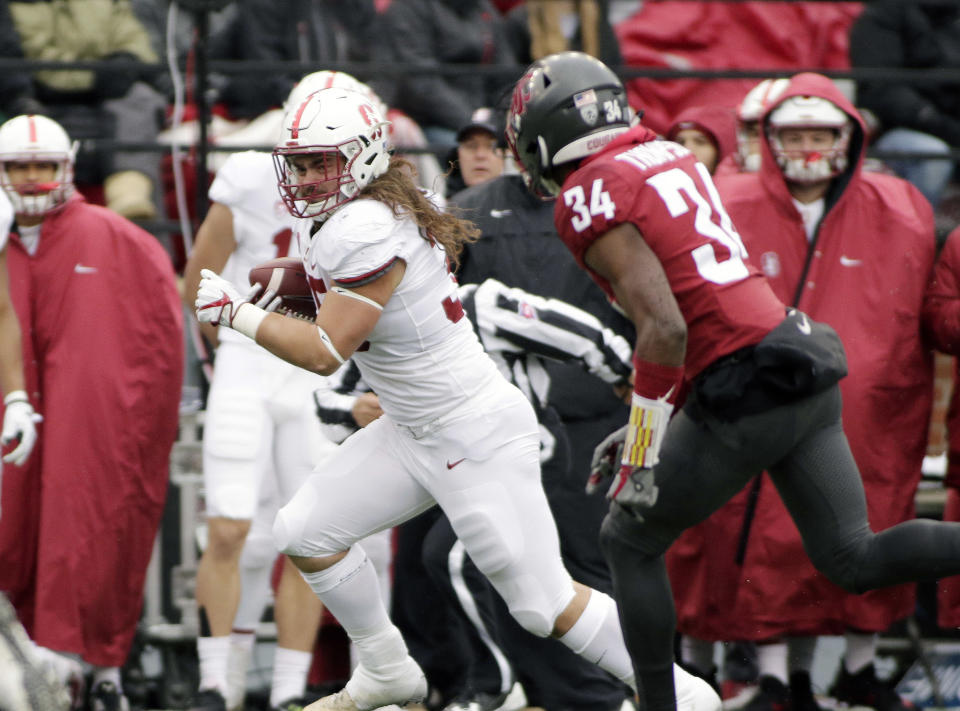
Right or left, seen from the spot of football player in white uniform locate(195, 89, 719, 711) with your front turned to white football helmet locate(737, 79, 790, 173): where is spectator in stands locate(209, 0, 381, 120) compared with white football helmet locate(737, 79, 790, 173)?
left

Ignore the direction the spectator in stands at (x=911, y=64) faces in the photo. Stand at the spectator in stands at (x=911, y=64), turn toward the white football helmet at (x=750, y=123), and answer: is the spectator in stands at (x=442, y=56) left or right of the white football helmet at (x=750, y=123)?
right

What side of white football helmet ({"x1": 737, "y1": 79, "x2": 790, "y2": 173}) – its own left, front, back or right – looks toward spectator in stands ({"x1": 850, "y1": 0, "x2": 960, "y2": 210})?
back

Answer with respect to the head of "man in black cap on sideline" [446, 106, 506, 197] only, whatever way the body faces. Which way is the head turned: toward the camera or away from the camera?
toward the camera

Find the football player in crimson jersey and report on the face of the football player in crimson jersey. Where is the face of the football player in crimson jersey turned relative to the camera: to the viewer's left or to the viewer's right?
to the viewer's left

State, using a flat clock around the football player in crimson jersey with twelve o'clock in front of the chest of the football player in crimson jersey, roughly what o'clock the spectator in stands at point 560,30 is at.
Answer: The spectator in stands is roughly at 1 o'clock from the football player in crimson jersey.

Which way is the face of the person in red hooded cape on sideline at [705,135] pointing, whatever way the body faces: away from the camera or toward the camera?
toward the camera

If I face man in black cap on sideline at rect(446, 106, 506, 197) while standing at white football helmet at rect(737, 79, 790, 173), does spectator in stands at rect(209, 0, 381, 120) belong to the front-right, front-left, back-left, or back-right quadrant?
front-right

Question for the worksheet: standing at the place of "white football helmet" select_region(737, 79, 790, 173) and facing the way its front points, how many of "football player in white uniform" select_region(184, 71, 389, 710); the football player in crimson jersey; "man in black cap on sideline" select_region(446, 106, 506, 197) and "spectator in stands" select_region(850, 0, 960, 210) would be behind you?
1

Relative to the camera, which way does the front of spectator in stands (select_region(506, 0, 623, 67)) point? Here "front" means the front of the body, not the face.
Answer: toward the camera

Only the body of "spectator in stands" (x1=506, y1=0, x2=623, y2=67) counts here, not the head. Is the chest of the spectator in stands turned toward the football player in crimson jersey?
yes

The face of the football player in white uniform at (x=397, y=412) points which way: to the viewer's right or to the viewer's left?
to the viewer's left

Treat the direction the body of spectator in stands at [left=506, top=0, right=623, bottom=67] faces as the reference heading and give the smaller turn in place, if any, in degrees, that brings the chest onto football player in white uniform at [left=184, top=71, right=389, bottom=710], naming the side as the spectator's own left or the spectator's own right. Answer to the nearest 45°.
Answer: approximately 45° to the spectator's own right

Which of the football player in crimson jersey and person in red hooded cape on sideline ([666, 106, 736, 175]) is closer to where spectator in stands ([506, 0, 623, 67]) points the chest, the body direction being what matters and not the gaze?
the football player in crimson jersey

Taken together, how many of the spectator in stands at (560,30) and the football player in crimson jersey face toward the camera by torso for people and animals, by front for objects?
1
